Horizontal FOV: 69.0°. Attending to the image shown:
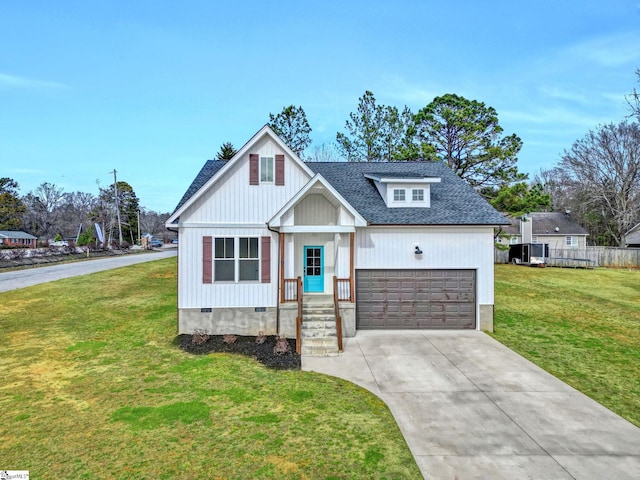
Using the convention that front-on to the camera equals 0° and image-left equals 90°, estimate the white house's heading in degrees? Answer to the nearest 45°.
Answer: approximately 0°

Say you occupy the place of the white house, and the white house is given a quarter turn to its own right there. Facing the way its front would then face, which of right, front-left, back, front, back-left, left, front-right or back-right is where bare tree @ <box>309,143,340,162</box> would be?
right

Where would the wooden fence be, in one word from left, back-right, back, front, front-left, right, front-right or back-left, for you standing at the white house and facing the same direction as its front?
back-left

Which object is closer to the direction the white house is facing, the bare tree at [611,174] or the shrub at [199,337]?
the shrub

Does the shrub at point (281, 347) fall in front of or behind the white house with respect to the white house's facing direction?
in front

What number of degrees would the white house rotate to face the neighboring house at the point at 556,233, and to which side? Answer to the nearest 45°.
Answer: approximately 135° to its left

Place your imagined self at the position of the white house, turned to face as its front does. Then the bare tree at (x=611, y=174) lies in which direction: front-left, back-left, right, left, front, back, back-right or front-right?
back-left

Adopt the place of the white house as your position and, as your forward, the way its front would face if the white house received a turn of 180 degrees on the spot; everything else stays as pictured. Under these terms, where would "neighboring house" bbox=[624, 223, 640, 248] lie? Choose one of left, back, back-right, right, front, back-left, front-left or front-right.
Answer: front-right

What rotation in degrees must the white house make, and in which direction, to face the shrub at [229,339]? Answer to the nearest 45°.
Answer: approximately 45° to its right
